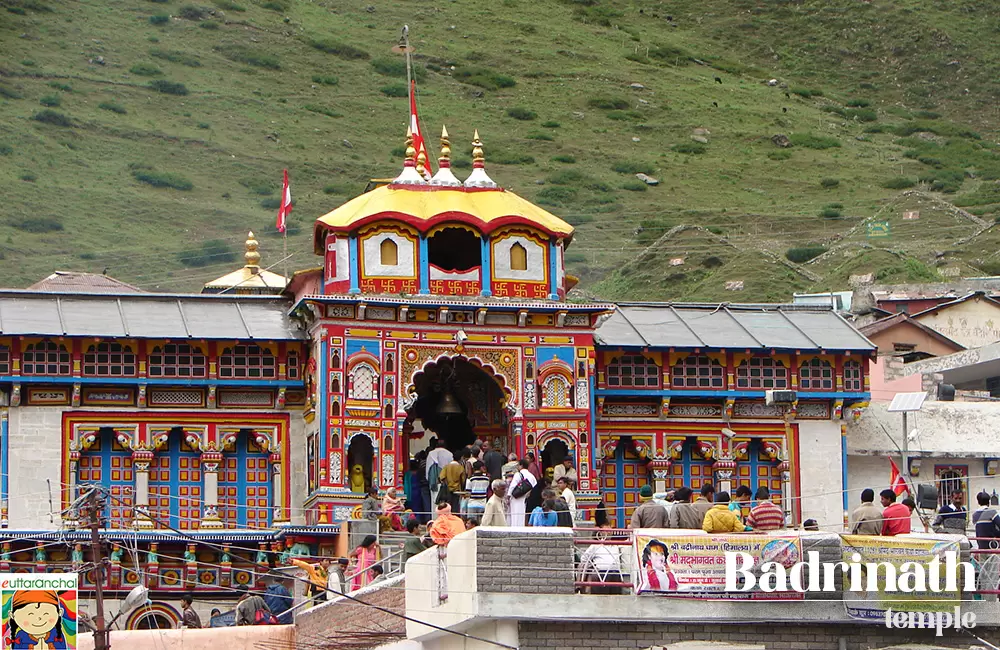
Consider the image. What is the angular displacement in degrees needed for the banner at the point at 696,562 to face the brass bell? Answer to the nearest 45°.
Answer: approximately 180°

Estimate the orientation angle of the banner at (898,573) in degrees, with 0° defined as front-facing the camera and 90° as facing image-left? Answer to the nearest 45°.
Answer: approximately 0°

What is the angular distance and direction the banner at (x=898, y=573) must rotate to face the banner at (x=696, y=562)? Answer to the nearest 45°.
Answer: approximately 90° to its right

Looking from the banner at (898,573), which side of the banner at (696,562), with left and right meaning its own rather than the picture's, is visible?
left

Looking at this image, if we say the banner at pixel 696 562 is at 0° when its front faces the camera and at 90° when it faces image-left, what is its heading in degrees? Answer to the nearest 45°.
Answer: approximately 0°

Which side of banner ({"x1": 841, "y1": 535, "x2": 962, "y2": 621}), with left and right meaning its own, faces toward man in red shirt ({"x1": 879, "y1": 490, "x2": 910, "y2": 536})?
back

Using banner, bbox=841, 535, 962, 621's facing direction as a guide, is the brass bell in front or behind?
behind

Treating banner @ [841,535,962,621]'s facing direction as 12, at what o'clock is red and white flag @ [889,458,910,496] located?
The red and white flag is roughly at 6 o'clock from the banner.

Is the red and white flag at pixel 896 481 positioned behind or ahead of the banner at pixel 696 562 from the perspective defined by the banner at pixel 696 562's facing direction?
behind

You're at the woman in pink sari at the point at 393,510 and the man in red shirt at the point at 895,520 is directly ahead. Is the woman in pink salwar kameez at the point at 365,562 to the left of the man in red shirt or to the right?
right
